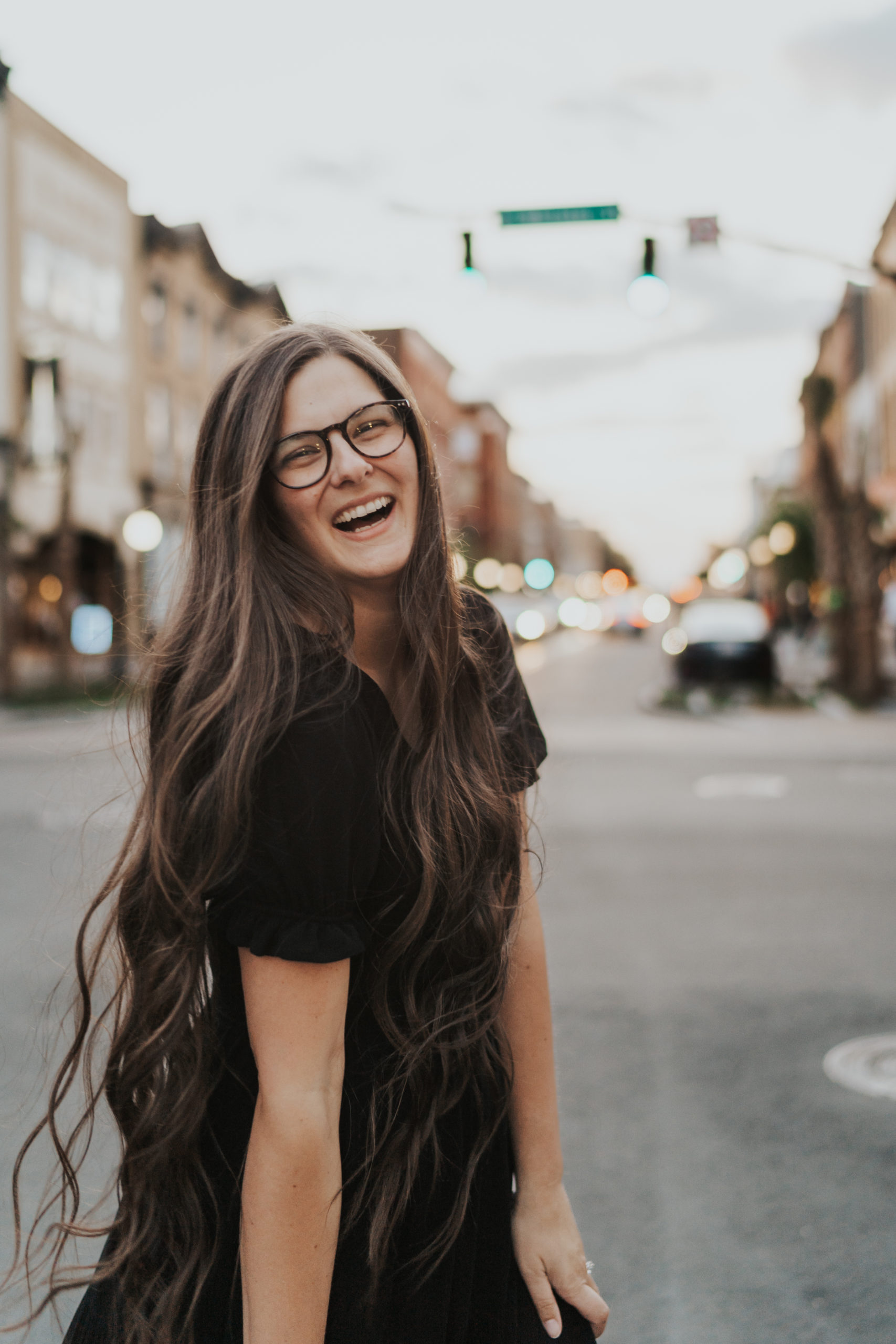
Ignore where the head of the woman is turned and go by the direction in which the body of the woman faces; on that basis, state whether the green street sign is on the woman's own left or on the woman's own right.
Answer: on the woman's own left

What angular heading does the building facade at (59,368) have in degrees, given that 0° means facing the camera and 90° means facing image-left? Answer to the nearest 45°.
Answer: approximately 315°

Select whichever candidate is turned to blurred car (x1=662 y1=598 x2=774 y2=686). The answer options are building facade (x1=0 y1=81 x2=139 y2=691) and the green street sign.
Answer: the building facade

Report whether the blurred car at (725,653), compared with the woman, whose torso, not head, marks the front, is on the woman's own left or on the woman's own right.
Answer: on the woman's own left

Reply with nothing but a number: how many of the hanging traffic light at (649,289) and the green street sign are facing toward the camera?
2

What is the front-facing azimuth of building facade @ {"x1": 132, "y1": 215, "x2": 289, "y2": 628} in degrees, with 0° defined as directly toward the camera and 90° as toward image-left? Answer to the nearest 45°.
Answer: approximately 315°

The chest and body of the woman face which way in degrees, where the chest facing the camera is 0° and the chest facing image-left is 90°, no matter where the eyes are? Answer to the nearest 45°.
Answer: approximately 315°

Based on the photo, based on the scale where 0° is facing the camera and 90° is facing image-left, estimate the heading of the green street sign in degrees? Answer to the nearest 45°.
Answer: approximately 0°
